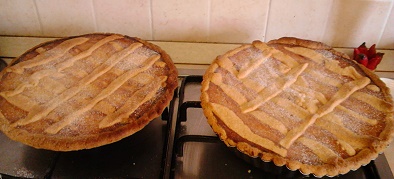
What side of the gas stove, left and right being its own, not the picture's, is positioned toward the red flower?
left

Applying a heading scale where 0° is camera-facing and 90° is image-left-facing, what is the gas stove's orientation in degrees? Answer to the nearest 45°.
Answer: approximately 0°
